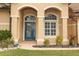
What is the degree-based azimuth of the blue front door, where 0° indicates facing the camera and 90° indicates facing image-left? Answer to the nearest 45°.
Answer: approximately 0°

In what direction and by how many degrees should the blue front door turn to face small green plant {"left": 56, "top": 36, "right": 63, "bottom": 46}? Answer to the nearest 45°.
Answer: approximately 45° to its left
